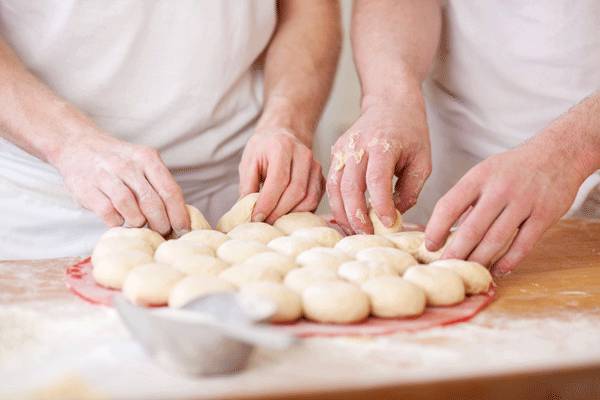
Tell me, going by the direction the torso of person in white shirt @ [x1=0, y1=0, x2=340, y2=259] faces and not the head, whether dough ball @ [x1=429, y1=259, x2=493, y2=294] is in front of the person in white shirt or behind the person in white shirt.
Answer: in front

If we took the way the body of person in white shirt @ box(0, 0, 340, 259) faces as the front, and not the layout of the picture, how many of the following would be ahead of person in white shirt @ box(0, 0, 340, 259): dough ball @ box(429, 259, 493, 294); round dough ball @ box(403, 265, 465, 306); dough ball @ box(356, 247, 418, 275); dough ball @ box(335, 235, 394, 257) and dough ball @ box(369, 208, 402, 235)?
5

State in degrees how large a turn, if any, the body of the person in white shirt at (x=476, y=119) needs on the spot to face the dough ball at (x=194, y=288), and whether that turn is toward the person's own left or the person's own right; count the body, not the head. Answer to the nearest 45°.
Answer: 0° — they already face it

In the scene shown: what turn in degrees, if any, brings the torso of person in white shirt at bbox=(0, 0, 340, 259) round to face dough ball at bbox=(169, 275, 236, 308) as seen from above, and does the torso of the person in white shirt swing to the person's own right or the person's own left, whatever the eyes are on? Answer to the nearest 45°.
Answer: approximately 45° to the person's own right

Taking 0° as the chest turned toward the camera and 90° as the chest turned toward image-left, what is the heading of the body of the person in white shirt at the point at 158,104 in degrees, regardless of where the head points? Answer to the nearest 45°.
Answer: approximately 315°

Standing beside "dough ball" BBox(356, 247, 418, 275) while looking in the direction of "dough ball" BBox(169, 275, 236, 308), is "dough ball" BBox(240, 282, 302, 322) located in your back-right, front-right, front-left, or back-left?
front-left

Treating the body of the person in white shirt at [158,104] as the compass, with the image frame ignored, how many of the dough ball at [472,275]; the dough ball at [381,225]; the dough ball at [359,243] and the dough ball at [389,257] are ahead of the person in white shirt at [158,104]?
4

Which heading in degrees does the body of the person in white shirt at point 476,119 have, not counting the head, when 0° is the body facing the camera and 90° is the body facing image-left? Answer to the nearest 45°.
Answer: approximately 45°

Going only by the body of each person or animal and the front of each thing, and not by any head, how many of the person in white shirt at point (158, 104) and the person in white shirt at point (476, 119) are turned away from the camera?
0

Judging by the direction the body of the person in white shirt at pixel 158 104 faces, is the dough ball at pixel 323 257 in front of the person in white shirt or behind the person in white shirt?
in front
